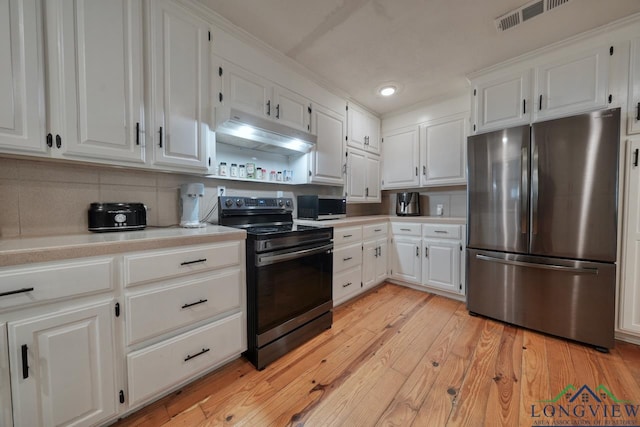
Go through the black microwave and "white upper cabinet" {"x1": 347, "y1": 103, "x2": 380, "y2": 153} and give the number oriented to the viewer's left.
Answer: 0

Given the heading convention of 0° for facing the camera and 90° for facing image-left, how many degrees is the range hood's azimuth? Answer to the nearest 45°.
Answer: approximately 315°

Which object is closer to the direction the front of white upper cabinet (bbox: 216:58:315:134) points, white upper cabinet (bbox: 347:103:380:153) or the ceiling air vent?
the ceiling air vent

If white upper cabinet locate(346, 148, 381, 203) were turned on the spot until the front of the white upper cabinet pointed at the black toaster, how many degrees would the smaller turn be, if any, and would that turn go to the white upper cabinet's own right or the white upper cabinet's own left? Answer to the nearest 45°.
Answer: approximately 90° to the white upper cabinet's own right

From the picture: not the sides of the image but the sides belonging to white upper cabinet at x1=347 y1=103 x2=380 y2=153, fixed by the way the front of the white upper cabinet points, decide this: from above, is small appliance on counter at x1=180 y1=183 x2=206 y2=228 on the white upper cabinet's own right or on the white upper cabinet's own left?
on the white upper cabinet's own right

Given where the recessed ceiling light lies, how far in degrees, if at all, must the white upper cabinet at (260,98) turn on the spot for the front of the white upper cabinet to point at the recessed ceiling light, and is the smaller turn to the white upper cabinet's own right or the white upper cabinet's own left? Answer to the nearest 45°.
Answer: approximately 45° to the white upper cabinet's own left
